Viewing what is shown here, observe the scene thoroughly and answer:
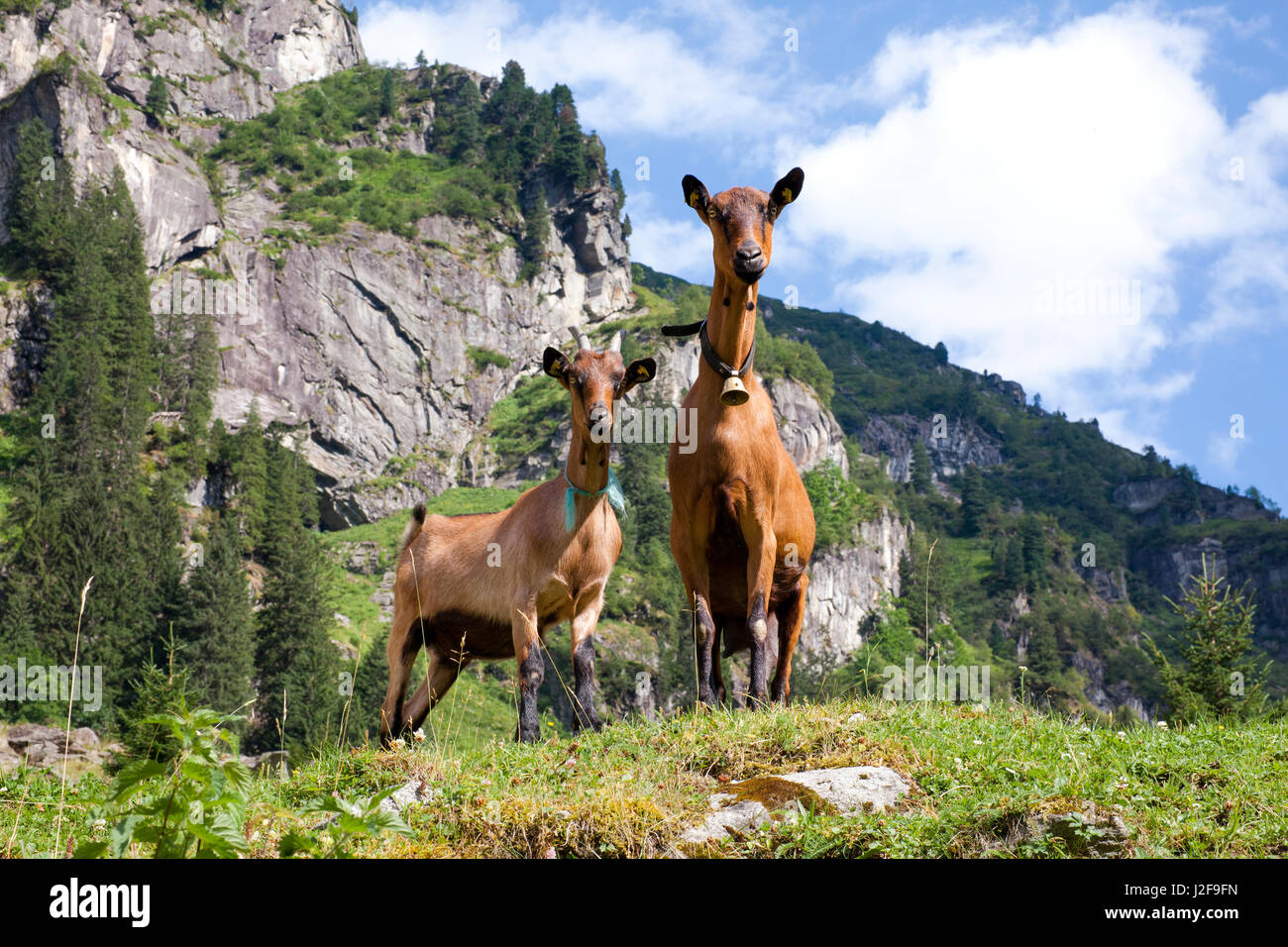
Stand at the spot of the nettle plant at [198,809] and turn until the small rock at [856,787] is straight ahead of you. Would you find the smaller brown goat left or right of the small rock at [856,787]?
left

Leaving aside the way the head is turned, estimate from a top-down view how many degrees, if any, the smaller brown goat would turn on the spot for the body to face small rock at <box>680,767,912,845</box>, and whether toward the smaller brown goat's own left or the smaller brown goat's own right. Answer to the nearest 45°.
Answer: approximately 45° to the smaller brown goat's own right

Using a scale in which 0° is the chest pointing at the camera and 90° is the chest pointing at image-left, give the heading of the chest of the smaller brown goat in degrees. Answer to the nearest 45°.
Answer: approximately 315°

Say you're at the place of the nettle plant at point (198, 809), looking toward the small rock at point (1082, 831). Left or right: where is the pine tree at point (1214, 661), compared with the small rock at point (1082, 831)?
left

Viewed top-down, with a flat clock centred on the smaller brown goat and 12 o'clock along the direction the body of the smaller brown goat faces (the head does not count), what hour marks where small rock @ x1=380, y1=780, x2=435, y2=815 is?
The small rock is roughly at 2 o'clock from the smaller brown goat.
